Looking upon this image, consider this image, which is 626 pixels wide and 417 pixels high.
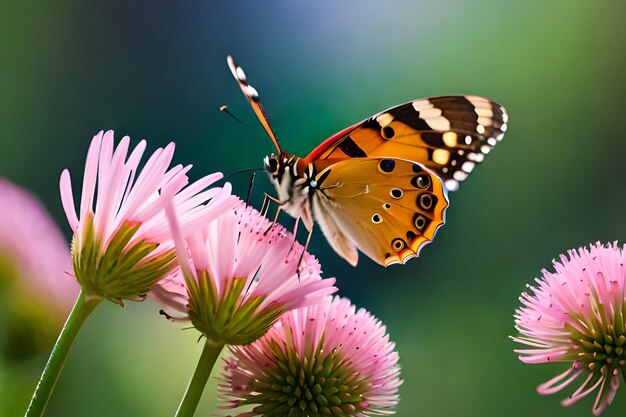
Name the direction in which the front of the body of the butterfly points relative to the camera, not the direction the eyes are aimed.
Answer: to the viewer's left
